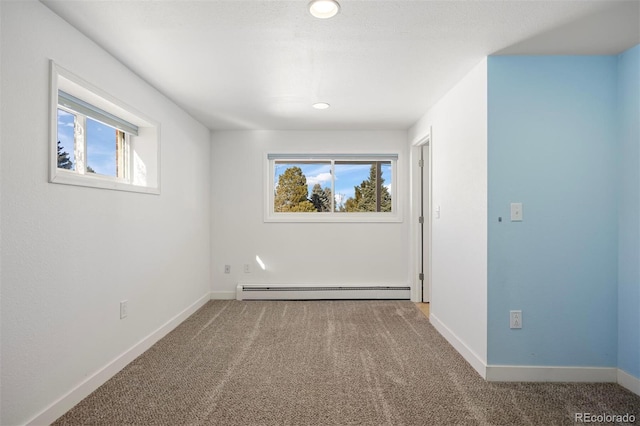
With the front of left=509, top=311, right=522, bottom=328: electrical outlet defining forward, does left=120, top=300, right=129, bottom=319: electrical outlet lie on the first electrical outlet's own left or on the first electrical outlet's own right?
on the first electrical outlet's own right

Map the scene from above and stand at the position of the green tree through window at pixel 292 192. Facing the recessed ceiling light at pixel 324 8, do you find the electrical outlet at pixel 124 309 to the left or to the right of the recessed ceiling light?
right

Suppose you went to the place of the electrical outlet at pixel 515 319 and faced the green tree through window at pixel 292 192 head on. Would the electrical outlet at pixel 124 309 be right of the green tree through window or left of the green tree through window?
left

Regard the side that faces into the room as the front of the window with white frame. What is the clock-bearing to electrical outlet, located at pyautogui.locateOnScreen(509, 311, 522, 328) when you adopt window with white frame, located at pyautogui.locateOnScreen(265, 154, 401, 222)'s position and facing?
The electrical outlet is roughly at 11 o'clock from the window with white frame.

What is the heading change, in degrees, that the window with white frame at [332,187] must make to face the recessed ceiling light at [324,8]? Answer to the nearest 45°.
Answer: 0° — it already faces it

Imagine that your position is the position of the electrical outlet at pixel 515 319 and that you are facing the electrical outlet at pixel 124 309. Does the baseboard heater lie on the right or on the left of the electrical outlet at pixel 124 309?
right

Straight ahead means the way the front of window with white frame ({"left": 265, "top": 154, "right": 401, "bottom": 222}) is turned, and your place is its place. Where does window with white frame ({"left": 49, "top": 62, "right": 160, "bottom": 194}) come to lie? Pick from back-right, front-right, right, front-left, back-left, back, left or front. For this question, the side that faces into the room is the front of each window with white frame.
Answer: front-right
